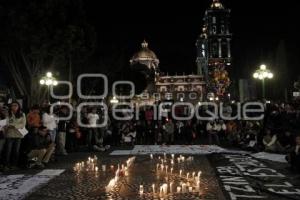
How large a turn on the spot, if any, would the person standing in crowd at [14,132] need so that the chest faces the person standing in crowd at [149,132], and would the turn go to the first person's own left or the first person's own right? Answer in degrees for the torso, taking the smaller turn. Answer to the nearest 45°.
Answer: approximately 90° to the first person's own left

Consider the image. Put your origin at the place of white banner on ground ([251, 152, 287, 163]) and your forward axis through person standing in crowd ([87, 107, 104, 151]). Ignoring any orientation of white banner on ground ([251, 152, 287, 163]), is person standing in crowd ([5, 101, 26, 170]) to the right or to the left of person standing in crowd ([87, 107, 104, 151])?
left

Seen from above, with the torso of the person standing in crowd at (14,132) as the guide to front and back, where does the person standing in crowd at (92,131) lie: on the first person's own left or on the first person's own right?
on the first person's own left

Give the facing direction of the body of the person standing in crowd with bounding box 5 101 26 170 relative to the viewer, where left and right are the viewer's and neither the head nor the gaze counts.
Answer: facing the viewer and to the right of the viewer

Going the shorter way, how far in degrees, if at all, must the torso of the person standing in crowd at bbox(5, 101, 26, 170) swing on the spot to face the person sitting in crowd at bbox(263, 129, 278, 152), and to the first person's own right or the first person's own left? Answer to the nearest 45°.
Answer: approximately 45° to the first person's own left

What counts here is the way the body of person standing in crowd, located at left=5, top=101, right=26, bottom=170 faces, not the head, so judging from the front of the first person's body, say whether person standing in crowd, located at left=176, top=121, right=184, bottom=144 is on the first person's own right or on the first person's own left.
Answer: on the first person's own left

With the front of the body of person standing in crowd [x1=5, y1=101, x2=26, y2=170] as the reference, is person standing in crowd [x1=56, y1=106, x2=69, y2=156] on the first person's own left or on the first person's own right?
on the first person's own left

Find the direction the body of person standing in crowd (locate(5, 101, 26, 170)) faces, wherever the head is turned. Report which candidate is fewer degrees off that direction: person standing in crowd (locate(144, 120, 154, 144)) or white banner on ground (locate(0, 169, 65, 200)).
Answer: the white banner on ground
